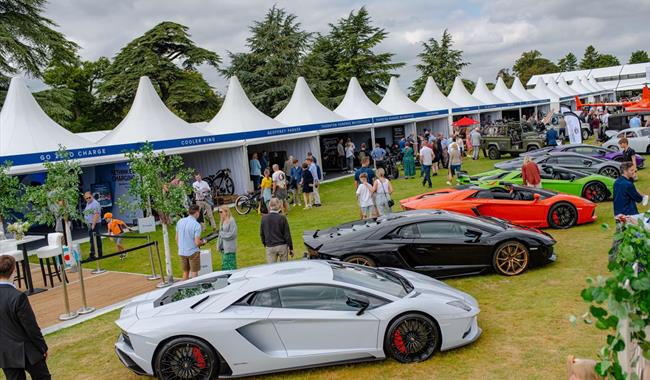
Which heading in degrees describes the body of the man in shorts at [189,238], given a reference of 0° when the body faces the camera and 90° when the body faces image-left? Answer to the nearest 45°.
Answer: approximately 225°

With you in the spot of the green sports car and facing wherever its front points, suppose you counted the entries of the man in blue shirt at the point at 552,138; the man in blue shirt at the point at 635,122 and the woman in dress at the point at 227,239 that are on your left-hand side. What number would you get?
2

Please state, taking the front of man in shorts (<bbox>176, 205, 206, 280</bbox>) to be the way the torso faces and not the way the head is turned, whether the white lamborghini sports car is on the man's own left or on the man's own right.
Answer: on the man's own right

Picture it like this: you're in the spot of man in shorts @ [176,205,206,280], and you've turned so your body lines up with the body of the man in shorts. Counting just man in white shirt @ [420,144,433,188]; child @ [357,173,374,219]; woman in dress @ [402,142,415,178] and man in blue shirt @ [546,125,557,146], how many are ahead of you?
4

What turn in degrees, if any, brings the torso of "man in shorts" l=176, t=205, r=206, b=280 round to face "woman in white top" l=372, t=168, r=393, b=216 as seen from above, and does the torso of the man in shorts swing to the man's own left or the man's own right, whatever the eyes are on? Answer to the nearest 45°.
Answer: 0° — they already face them

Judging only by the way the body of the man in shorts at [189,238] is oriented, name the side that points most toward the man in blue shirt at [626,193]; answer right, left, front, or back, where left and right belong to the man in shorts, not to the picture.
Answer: right

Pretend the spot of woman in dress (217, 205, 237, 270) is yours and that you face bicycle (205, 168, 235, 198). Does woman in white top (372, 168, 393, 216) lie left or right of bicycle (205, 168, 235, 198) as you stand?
right

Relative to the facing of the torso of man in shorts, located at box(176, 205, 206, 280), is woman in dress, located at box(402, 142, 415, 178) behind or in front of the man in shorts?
in front
